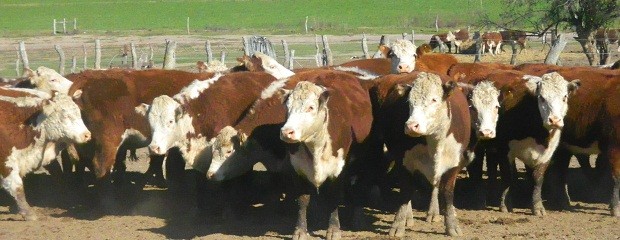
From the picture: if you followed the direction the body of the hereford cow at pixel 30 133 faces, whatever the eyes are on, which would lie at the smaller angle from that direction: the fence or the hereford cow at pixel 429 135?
the hereford cow

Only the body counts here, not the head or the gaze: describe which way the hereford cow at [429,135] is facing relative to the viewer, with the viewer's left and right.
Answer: facing the viewer

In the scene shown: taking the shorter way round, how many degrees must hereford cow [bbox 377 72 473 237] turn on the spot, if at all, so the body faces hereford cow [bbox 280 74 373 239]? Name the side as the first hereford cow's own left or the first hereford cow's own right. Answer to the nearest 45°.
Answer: approximately 90° to the first hereford cow's own right

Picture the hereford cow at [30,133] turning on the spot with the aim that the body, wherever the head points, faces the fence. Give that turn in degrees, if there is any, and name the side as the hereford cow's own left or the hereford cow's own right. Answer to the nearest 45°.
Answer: approximately 90° to the hereford cow's own left

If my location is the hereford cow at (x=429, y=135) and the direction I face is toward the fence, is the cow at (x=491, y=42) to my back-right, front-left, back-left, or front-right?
front-right

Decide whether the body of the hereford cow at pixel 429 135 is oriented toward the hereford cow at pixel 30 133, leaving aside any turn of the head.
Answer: no

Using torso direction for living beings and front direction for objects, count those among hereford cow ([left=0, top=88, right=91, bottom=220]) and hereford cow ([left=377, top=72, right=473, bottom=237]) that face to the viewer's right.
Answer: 1

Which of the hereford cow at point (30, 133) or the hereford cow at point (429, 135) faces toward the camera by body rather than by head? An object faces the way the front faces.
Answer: the hereford cow at point (429, 135)

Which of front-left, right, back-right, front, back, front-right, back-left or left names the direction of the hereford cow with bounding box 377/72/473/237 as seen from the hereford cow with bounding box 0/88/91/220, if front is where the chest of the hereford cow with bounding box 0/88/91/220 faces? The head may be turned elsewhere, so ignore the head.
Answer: front-right

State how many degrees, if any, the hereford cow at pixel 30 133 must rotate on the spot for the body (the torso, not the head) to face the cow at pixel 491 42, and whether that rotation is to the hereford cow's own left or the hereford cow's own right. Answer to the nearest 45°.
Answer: approximately 45° to the hereford cow's own left

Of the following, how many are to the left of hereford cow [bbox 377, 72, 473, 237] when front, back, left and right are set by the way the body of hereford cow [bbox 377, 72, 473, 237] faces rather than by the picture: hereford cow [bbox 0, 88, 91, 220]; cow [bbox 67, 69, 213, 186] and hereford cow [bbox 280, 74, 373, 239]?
0

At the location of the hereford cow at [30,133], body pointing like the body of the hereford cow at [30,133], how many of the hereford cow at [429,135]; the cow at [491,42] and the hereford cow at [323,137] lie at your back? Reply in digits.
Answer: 0

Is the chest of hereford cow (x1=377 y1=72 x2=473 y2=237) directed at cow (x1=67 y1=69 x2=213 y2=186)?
no

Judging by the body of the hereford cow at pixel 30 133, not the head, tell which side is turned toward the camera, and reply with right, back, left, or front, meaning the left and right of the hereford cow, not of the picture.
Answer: right

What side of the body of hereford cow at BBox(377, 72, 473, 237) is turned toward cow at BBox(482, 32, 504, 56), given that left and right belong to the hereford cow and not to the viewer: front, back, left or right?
back
